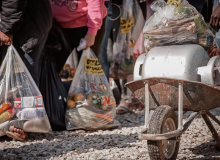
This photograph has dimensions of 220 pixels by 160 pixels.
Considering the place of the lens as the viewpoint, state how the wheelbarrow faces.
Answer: facing the viewer and to the left of the viewer

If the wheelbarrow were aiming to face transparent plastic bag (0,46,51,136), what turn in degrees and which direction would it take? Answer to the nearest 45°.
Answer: approximately 45° to its right
